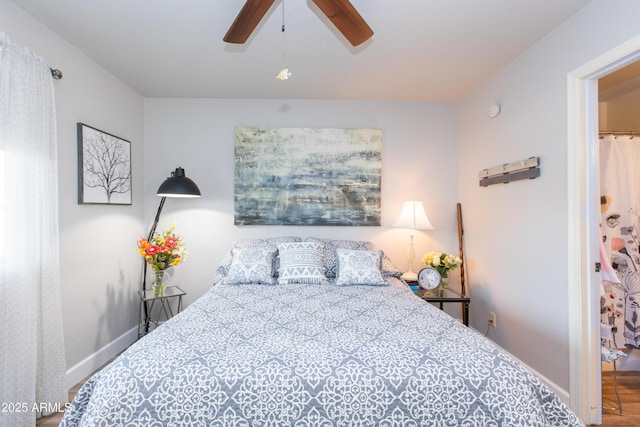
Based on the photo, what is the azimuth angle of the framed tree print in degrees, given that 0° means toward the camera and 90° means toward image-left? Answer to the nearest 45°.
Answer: approximately 315°

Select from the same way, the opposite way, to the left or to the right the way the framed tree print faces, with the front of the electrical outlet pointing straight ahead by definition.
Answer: the opposite way

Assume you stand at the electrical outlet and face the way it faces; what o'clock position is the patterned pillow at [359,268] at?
The patterned pillow is roughly at 12 o'clock from the electrical outlet.

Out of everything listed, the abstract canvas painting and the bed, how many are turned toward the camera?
2

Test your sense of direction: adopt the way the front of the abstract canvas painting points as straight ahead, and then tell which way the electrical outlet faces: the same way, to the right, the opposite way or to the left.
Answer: to the right

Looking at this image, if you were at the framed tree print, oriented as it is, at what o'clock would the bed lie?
The bed is roughly at 1 o'clock from the framed tree print.

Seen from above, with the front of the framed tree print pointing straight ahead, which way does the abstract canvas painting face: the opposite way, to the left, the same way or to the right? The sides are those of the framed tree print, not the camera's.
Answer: to the right

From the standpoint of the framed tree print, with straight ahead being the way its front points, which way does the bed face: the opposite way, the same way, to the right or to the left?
to the right

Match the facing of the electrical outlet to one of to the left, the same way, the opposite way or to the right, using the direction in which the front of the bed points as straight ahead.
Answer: to the right
